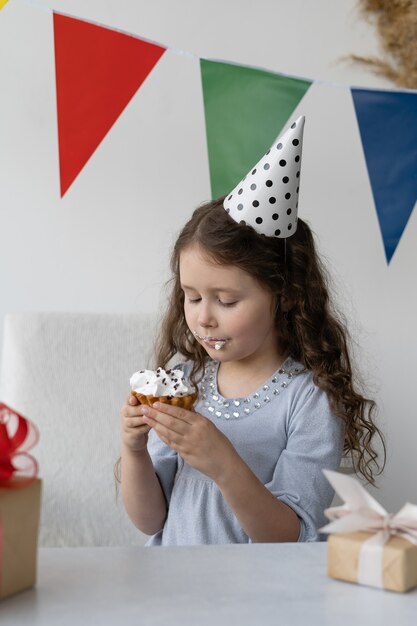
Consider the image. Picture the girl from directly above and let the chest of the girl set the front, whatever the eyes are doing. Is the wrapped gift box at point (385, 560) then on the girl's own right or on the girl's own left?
on the girl's own left

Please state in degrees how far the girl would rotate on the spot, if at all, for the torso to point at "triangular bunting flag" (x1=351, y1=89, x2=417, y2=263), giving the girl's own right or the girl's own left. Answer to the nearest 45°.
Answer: approximately 180°

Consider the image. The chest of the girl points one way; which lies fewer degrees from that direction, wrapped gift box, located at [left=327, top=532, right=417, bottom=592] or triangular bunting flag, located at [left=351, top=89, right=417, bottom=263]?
the wrapped gift box

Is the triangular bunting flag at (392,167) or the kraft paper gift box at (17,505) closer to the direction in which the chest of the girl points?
the kraft paper gift box

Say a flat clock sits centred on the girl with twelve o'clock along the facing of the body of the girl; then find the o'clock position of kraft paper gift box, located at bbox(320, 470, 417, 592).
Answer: The kraft paper gift box is roughly at 10 o'clock from the girl.

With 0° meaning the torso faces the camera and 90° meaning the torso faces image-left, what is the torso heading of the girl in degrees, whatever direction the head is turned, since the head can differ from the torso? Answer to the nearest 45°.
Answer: approximately 45°

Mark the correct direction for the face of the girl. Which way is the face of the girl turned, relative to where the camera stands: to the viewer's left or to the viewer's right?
to the viewer's left

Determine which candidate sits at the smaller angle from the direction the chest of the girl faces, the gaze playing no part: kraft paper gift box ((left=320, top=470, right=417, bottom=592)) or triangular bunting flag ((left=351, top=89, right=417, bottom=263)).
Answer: the kraft paper gift box
